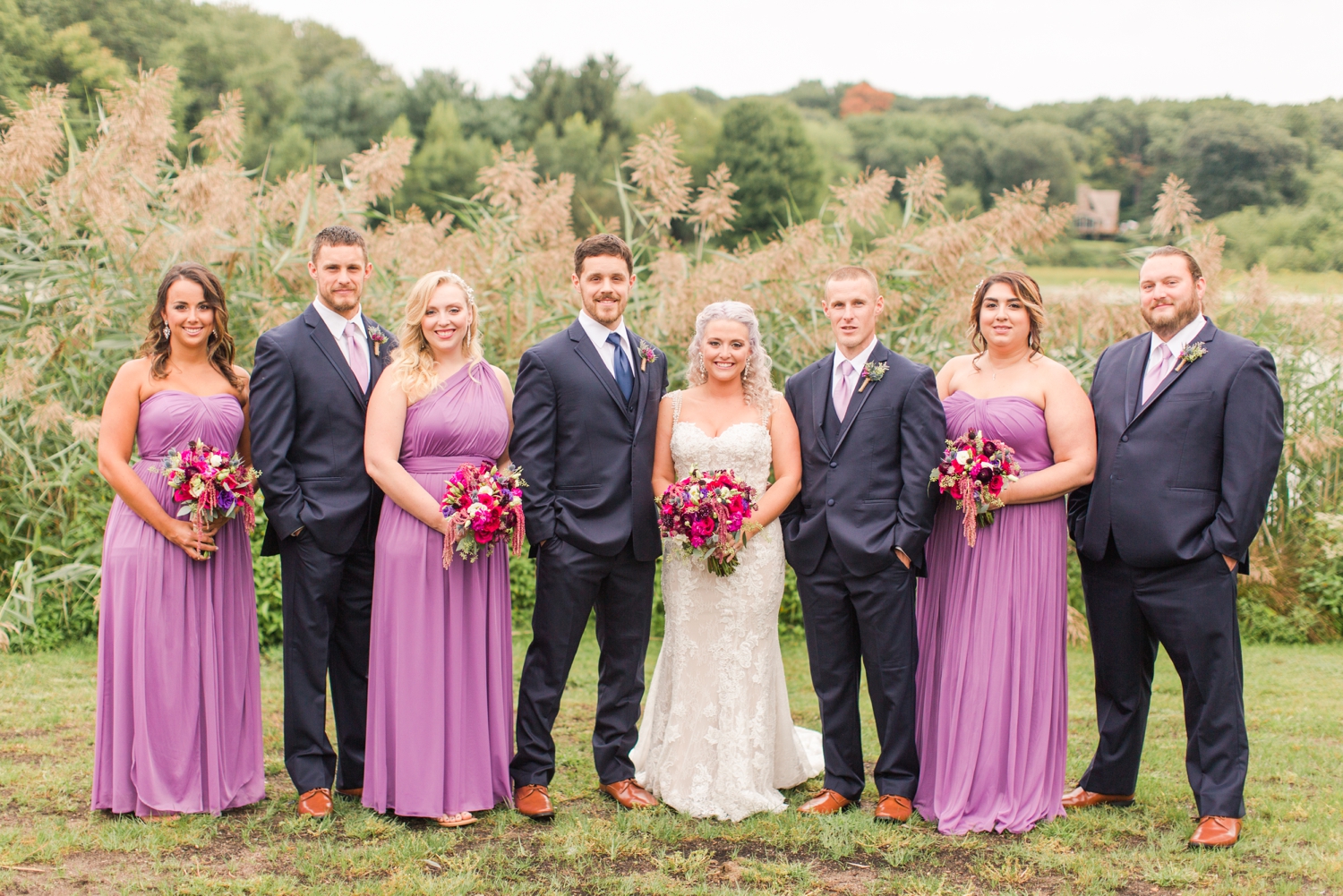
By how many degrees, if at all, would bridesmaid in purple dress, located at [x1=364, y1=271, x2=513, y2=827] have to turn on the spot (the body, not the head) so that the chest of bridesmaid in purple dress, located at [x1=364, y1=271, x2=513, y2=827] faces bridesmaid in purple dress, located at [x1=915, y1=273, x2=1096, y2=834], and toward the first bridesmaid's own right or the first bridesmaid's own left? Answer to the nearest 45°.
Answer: approximately 45° to the first bridesmaid's own left

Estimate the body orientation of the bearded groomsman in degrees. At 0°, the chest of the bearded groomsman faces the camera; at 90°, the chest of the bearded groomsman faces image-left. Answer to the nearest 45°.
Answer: approximately 45°

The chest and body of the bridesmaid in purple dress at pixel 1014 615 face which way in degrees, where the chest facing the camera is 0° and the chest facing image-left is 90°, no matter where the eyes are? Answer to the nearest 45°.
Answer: approximately 45°

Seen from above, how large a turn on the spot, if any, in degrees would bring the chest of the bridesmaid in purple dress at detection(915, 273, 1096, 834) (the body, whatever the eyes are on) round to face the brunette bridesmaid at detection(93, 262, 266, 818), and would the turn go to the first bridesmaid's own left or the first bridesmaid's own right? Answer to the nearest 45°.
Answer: approximately 45° to the first bridesmaid's own right

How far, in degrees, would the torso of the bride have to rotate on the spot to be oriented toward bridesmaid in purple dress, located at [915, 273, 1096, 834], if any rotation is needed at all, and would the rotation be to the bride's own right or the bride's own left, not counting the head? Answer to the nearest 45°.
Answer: approximately 90° to the bride's own left
